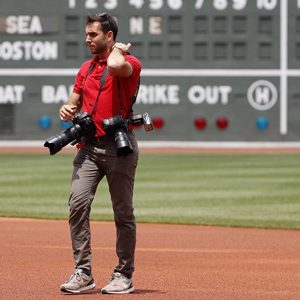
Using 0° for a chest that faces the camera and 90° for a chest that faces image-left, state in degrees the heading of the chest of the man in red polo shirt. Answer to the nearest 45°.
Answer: approximately 45°

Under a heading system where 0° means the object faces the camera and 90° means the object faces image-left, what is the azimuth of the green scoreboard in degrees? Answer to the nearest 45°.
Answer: approximately 0°

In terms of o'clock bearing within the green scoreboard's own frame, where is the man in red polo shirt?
The man in red polo shirt is roughly at 12 o'clock from the green scoreboard.

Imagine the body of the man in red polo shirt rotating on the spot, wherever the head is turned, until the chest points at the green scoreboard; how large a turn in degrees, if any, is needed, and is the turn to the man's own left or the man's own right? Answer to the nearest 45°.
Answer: approximately 135° to the man's own right
